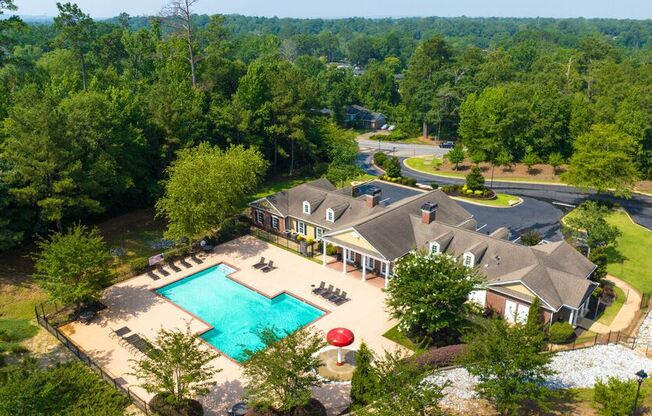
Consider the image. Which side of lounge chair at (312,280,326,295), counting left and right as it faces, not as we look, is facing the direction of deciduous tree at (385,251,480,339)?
left

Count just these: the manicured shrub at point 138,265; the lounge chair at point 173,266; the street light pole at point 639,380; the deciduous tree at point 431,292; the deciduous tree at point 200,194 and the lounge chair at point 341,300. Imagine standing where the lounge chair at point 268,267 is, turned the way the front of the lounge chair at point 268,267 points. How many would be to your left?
3

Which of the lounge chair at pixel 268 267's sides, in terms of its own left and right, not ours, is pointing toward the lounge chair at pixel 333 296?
left

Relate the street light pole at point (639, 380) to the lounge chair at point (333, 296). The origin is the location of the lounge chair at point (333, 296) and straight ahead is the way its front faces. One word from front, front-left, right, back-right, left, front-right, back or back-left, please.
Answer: left

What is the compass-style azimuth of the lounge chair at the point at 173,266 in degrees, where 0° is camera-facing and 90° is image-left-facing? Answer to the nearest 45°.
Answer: approximately 315°

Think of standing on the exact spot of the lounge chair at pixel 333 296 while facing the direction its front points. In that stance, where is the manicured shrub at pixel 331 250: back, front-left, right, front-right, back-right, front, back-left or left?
back-right

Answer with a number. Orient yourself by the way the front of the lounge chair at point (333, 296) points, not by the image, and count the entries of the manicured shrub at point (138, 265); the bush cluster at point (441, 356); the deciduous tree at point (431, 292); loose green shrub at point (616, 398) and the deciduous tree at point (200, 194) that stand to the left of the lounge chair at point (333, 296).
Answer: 3

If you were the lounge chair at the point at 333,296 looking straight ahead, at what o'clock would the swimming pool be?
The swimming pool is roughly at 1 o'clock from the lounge chair.
